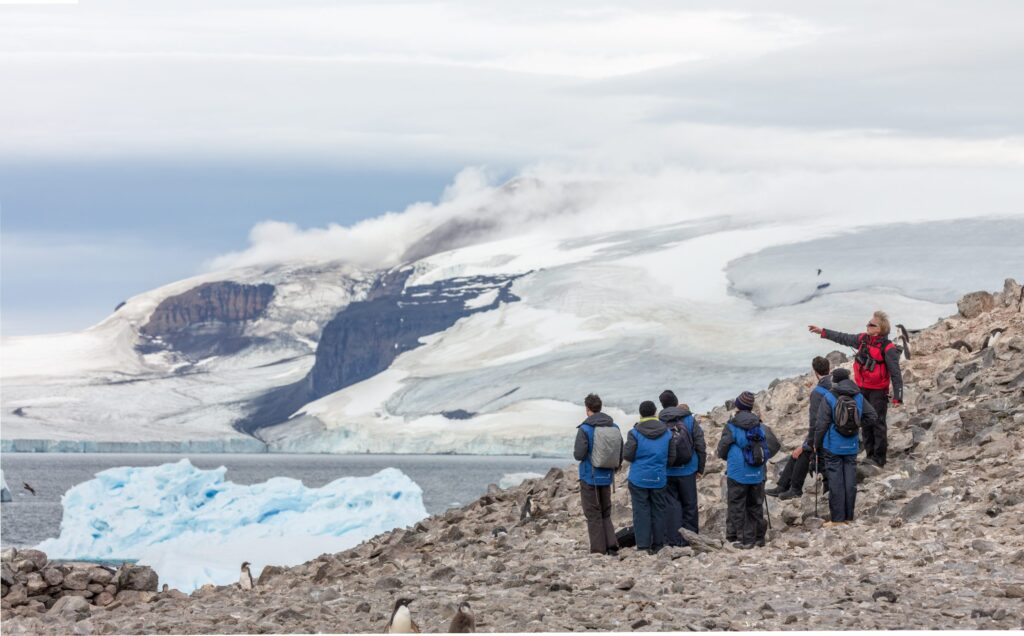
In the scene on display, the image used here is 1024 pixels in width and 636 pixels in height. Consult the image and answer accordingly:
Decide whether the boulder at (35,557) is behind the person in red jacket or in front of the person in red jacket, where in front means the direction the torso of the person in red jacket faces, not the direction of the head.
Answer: in front

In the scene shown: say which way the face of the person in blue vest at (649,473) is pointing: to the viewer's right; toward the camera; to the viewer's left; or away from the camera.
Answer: away from the camera

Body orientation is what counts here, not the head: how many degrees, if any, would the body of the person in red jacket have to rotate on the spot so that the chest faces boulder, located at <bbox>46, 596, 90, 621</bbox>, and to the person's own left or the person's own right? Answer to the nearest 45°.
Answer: approximately 45° to the person's own right

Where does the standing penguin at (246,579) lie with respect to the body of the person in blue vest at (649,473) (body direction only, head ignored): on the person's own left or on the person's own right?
on the person's own left

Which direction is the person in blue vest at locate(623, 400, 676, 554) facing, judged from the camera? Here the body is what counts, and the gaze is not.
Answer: away from the camera

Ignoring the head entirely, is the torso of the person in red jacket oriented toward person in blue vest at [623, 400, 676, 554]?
yes

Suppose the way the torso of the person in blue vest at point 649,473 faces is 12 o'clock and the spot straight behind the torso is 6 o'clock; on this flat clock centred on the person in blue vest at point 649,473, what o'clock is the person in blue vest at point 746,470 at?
the person in blue vest at point 746,470 is roughly at 3 o'clock from the person in blue vest at point 649,473.

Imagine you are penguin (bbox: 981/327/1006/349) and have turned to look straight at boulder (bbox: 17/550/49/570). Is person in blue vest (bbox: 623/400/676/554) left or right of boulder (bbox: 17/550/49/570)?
left

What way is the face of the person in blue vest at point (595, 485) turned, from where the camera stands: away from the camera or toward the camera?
away from the camera

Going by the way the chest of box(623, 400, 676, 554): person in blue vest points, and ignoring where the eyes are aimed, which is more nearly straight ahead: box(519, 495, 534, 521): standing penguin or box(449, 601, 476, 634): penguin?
the standing penguin

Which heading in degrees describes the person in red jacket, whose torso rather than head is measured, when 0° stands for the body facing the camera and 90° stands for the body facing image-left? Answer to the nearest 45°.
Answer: approximately 45°

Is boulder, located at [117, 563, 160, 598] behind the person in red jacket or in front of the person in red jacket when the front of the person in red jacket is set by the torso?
in front
